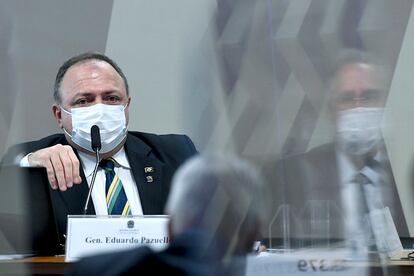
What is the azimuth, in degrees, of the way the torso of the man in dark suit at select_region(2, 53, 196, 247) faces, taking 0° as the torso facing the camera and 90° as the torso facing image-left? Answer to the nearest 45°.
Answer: approximately 0°

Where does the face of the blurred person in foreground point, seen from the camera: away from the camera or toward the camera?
away from the camera

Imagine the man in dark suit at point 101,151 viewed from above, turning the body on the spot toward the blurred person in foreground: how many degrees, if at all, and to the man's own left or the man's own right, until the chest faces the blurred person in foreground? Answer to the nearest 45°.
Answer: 0° — they already face them

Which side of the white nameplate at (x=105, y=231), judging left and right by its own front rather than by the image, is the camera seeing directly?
front
